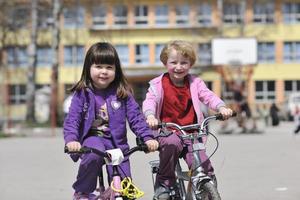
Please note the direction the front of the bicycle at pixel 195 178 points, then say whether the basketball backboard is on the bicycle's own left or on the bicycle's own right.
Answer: on the bicycle's own left

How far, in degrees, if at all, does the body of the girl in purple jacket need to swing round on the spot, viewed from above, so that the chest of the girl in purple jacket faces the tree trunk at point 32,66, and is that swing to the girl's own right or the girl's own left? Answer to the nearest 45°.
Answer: approximately 180°

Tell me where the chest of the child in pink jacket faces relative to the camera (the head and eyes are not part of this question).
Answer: toward the camera

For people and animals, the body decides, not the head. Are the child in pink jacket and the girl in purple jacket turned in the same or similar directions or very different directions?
same or similar directions

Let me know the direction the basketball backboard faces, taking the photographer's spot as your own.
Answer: facing the viewer

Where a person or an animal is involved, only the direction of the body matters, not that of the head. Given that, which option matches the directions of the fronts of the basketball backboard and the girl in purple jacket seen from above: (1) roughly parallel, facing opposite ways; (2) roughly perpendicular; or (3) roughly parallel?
roughly parallel

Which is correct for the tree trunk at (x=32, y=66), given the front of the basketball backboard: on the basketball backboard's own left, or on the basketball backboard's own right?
on the basketball backboard's own right

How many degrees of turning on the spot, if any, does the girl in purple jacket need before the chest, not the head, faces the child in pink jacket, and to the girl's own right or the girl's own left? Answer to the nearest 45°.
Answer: approximately 135° to the girl's own left

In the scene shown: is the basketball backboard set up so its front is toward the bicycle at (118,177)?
yes

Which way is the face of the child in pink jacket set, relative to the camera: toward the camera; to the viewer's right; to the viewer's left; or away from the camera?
toward the camera

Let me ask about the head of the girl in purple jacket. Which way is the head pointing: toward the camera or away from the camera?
toward the camera

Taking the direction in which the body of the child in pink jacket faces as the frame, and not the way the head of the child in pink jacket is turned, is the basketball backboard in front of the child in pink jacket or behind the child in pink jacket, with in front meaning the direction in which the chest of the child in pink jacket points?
behind

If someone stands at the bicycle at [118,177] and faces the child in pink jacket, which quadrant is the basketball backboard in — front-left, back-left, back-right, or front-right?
front-left

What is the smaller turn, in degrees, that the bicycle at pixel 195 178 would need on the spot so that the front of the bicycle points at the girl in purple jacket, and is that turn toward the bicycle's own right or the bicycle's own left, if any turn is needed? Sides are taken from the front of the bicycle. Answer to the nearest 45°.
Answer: approximately 135° to the bicycle's own right
